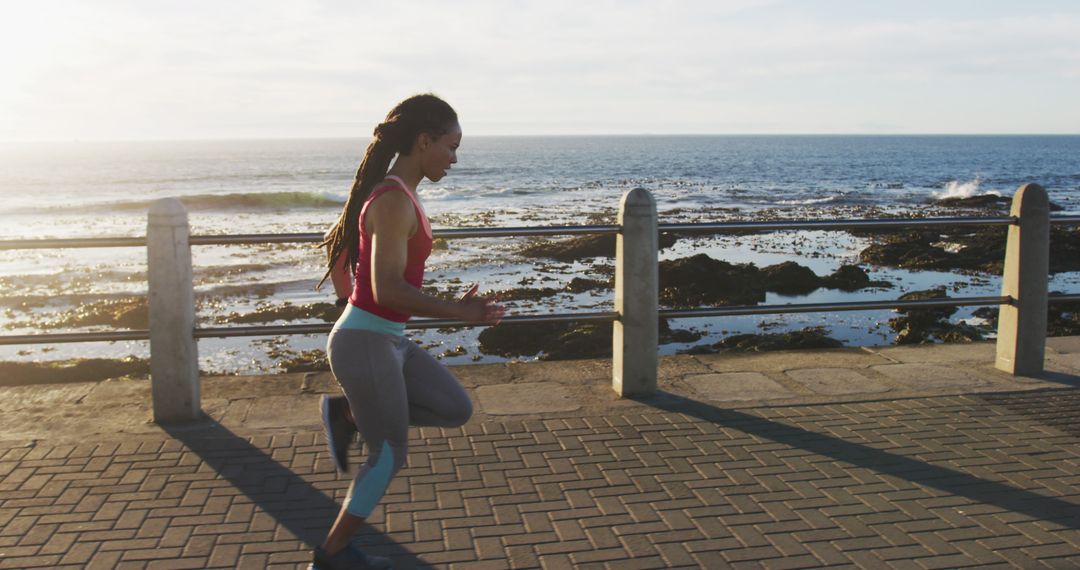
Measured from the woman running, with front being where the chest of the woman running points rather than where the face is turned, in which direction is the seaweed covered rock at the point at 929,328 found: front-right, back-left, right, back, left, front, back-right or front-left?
front-left

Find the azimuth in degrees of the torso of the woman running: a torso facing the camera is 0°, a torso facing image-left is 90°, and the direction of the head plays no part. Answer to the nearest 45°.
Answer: approximately 270°

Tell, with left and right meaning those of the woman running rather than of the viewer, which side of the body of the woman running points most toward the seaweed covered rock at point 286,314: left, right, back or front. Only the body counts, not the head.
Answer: left

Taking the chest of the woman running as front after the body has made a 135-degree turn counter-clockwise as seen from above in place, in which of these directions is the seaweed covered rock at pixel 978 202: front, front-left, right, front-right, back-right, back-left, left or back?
right

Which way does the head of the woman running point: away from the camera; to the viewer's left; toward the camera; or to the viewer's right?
to the viewer's right

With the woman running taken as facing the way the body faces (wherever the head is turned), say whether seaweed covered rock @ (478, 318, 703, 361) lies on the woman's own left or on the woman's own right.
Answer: on the woman's own left

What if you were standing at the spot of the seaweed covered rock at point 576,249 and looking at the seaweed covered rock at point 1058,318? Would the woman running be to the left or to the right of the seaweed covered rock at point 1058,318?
right

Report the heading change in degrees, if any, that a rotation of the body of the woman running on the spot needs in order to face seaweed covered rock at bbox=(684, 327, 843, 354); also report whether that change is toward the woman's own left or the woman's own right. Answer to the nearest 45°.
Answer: approximately 45° to the woman's own left

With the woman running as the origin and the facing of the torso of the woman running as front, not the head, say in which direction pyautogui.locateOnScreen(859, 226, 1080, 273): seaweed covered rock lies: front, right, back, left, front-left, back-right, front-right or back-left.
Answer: front-left

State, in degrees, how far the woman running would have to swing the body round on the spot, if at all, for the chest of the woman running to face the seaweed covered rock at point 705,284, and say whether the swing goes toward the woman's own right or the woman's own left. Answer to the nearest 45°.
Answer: approximately 90° to the woman's own left

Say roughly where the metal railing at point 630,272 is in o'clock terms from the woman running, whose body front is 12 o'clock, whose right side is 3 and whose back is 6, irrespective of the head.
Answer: The metal railing is roughly at 10 o'clock from the woman running.
